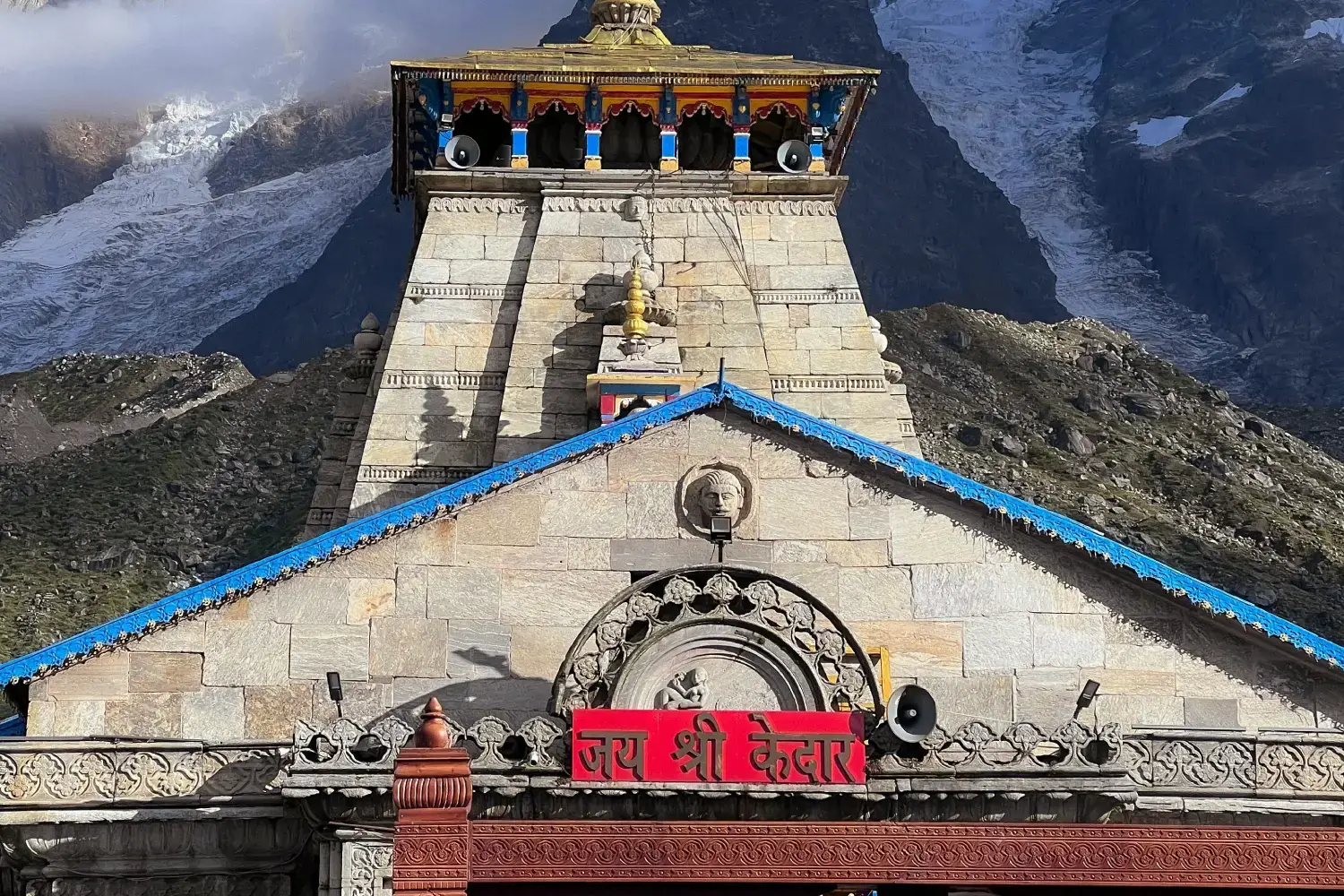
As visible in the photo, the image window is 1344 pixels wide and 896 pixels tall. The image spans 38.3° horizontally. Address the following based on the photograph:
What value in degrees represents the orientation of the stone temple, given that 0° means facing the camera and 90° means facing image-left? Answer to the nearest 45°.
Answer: approximately 0°

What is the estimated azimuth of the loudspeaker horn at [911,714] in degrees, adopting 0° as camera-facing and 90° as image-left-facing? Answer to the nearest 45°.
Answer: approximately 315°
